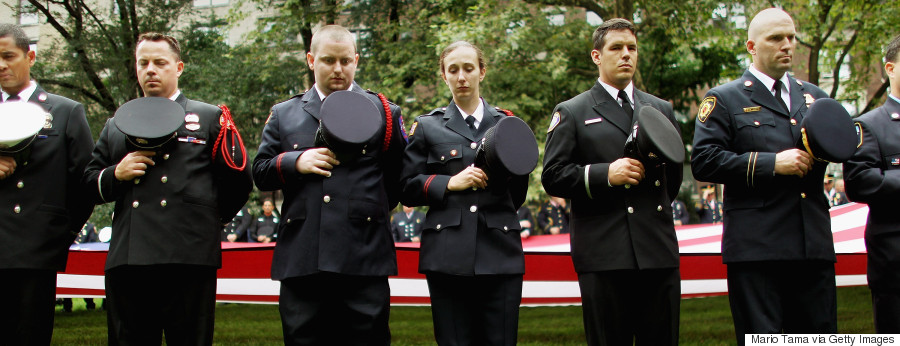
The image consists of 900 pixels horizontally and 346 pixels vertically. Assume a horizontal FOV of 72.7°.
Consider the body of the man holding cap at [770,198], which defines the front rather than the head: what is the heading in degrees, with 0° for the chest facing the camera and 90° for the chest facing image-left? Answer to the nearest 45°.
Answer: approximately 315°

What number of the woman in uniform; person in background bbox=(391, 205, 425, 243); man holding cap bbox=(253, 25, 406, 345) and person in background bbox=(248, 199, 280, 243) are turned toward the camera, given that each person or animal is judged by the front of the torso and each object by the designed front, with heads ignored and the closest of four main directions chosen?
4

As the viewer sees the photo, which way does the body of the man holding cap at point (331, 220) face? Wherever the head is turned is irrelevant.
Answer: toward the camera

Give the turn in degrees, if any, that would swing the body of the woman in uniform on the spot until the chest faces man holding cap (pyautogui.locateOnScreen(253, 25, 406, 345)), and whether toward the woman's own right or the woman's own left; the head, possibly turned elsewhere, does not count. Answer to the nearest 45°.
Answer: approximately 90° to the woman's own right

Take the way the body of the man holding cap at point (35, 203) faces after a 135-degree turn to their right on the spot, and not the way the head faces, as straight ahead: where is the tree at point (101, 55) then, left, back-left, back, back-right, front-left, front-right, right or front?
front

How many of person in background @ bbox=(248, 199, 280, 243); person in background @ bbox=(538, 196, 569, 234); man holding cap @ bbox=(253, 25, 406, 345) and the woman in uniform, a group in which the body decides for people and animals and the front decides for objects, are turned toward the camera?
4

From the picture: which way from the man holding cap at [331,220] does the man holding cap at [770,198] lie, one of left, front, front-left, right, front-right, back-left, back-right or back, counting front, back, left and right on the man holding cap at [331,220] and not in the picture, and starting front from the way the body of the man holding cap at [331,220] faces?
left

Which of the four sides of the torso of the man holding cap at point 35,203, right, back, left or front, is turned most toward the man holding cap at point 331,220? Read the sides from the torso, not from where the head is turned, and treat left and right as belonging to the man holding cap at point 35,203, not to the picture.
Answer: left

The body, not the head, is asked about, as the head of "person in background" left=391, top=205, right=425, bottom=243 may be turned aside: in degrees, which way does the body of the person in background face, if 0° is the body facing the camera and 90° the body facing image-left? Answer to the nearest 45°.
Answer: approximately 0°

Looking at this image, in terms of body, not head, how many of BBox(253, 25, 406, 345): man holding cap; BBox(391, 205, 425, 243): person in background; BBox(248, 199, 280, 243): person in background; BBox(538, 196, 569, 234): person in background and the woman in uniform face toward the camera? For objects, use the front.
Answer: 5

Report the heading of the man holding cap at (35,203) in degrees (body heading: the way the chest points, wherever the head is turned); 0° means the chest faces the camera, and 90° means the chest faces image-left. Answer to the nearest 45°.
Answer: approximately 45°

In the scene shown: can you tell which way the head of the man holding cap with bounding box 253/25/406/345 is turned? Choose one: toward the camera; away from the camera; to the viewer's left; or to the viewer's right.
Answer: toward the camera

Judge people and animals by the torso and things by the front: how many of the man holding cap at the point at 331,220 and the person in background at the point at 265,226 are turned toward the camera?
2

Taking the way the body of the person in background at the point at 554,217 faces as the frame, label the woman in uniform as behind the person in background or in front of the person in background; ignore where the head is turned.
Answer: in front

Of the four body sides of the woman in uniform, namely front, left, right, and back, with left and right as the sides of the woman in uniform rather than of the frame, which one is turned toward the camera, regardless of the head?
front

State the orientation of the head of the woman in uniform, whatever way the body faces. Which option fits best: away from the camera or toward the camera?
toward the camera

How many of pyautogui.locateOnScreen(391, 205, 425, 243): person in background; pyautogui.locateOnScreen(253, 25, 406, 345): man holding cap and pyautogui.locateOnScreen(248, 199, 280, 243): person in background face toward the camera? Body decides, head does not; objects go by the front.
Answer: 3

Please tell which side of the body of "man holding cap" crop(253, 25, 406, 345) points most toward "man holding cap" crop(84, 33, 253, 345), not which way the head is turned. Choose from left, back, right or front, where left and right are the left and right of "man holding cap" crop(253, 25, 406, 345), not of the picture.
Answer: right

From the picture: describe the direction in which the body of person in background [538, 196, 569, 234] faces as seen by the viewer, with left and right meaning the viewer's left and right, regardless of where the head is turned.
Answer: facing the viewer
